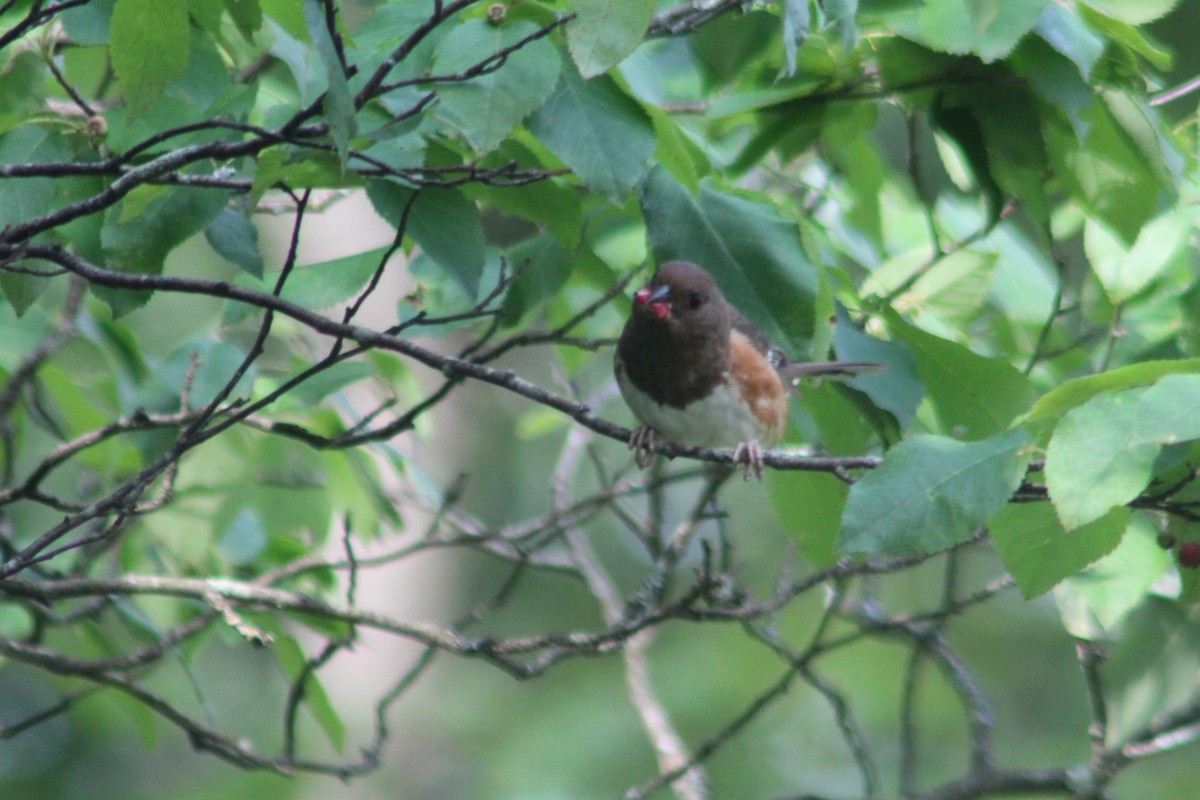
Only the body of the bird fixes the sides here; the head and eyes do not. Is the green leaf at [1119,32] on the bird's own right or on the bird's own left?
on the bird's own left

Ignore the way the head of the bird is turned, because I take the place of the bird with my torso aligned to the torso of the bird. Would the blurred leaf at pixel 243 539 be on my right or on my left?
on my right

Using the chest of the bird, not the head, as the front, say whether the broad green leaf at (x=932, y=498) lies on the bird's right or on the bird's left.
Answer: on the bird's left

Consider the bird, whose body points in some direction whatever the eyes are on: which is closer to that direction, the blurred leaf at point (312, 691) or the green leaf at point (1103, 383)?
the blurred leaf

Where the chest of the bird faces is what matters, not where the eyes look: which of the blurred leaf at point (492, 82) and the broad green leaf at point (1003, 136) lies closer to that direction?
the blurred leaf

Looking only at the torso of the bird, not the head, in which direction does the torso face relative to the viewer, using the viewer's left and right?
facing the viewer and to the left of the viewer
